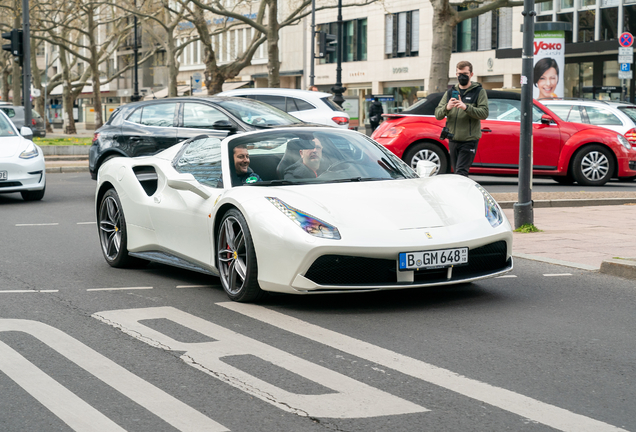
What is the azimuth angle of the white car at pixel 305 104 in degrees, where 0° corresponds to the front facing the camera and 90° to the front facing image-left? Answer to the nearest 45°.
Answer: approximately 135°

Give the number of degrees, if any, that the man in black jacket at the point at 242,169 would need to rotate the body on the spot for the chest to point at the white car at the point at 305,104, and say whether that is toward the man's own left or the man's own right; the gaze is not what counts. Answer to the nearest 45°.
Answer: approximately 135° to the man's own left

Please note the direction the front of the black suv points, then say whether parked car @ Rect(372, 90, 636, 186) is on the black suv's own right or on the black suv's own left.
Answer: on the black suv's own left

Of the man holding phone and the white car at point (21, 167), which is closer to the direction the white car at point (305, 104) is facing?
the white car

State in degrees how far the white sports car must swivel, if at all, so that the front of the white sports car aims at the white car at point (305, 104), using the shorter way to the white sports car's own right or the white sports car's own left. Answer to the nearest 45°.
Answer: approximately 135° to the white sports car's own left

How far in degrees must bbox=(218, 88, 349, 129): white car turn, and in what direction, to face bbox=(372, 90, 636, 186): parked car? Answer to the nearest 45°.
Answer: approximately 180°

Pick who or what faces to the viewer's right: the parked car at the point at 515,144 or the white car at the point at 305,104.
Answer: the parked car

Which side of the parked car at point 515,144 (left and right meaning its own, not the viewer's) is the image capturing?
right
